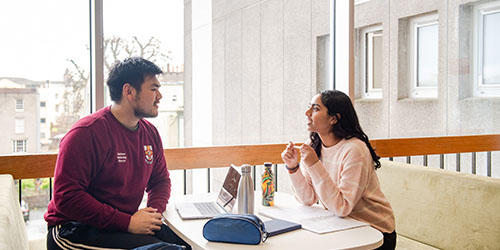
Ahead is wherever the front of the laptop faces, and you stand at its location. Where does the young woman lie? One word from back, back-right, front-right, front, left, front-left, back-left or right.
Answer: back

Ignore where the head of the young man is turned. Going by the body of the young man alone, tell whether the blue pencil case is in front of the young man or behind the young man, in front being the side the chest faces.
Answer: in front

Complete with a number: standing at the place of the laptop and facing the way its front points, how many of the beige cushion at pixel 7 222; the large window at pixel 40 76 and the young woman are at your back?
1

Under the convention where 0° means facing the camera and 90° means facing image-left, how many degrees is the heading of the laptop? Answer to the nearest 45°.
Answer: approximately 90°

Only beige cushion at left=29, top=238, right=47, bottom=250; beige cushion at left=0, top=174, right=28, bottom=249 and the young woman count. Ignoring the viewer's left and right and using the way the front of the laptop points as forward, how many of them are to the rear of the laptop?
1

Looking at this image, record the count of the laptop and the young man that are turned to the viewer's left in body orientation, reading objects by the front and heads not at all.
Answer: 1

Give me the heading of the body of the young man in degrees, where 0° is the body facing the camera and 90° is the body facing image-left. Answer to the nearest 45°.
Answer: approximately 315°

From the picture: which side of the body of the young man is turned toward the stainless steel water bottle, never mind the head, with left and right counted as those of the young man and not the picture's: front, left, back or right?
front

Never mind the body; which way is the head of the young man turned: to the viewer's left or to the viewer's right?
to the viewer's right

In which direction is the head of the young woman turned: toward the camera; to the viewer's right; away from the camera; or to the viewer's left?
to the viewer's left

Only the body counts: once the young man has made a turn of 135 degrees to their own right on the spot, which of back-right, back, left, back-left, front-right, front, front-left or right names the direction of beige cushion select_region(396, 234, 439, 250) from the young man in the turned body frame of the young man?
back
